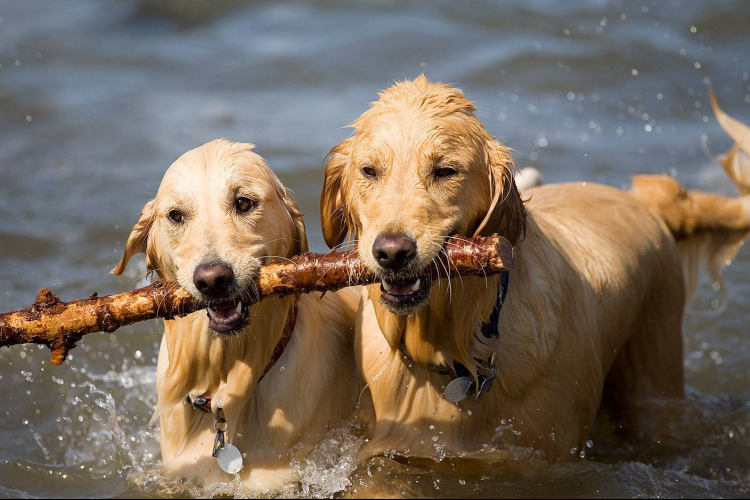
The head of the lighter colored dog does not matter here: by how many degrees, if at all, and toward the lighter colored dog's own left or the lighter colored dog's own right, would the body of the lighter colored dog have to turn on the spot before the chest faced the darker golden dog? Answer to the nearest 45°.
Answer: approximately 135° to the lighter colored dog's own left

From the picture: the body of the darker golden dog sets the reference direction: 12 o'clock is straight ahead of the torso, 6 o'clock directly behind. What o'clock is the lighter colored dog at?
The lighter colored dog is roughly at 1 o'clock from the darker golden dog.

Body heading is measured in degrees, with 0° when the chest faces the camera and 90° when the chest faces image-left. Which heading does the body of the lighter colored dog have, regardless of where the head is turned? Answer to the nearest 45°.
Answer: approximately 45°

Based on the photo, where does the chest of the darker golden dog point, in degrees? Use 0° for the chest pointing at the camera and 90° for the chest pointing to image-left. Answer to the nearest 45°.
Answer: approximately 45°
